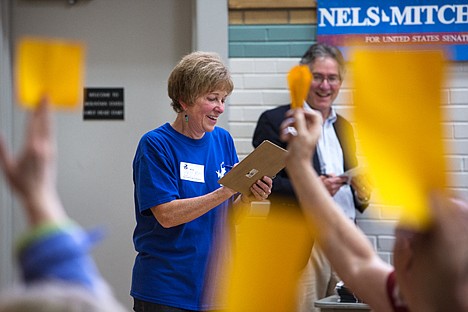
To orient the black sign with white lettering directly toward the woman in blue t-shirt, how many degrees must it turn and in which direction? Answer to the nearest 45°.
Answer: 0° — it already faces them

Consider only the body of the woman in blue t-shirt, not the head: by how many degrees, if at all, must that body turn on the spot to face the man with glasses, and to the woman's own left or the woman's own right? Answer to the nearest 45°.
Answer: approximately 90° to the woman's own left

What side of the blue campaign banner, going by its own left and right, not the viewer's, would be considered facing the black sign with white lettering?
right

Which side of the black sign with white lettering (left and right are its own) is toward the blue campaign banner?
left

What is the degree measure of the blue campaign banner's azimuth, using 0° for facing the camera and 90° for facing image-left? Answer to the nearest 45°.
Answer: approximately 0°

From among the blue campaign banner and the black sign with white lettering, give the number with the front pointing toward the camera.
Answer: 2

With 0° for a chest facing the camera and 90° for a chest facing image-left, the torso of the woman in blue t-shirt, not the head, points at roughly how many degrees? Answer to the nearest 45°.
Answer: approximately 315°

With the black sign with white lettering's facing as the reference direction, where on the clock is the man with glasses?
The man with glasses is roughly at 10 o'clock from the black sign with white lettering.
